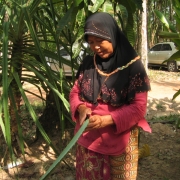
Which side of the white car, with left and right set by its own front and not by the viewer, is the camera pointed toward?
left

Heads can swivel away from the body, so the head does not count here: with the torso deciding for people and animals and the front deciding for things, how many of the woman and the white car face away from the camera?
0

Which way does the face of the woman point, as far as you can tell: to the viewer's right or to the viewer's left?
to the viewer's left

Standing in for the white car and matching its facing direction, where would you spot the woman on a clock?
The woman is roughly at 9 o'clock from the white car.

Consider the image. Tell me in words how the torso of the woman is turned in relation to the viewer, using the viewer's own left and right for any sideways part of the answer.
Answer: facing the viewer and to the left of the viewer

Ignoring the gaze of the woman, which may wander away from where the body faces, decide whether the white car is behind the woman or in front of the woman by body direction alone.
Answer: behind
